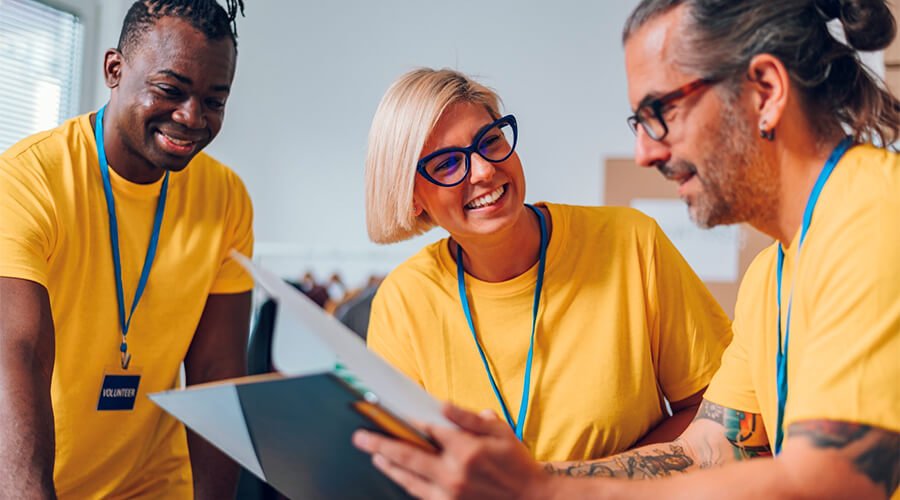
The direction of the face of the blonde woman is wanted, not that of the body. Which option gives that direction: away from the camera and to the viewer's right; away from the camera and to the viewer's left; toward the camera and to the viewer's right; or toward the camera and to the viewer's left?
toward the camera and to the viewer's right

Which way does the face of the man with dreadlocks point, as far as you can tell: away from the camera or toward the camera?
toward the camera

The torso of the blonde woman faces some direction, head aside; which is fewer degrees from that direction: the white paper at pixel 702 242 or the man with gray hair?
the man with gray hair

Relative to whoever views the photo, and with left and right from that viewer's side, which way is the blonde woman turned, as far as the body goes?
facing the viewer

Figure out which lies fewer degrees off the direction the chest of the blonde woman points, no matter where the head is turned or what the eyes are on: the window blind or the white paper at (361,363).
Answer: the white paper

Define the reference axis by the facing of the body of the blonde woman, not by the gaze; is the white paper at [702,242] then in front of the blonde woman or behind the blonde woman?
behind

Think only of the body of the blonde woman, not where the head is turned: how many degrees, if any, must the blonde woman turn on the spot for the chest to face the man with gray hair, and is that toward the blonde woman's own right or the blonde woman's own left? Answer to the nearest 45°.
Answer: approximately 45° to the blonde woman's own left

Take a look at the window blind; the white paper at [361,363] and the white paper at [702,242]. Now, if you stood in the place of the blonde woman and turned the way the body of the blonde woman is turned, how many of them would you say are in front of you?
1

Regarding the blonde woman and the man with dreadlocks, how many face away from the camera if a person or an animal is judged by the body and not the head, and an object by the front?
0

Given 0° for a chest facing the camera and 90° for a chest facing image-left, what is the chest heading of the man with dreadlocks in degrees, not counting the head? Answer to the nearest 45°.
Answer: approximately 315°
